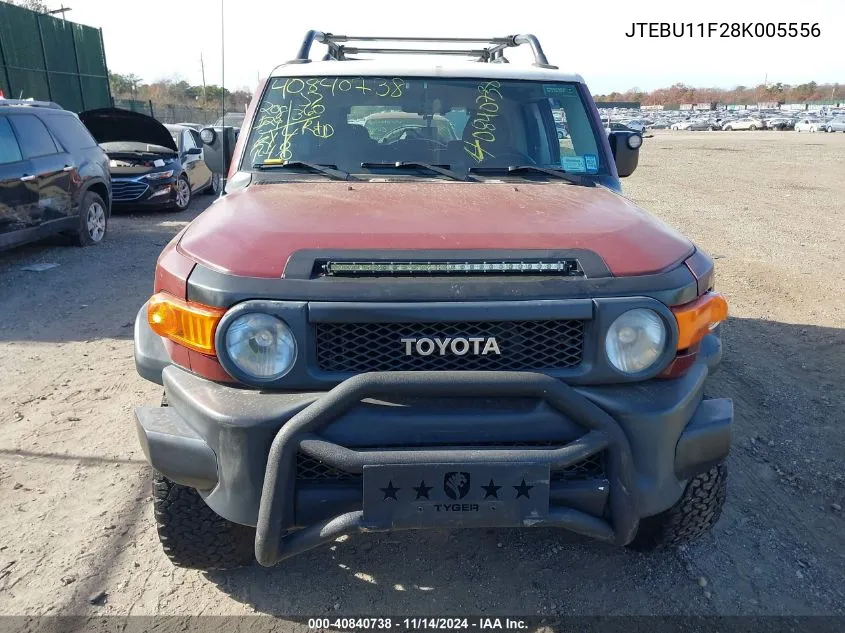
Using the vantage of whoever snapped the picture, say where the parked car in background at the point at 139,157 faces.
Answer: facing the viewer and to the left of the viewer

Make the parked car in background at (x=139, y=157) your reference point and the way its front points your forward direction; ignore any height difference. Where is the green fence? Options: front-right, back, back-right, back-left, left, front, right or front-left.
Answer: back-right

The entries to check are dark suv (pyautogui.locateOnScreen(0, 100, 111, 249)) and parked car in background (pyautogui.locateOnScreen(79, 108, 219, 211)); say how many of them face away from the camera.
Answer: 0

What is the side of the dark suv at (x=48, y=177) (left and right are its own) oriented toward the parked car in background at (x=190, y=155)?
back

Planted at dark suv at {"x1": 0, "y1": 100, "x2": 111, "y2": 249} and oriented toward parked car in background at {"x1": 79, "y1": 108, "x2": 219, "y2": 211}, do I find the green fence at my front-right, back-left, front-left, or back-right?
front-left

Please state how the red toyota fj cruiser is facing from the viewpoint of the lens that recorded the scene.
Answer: facing the viewer

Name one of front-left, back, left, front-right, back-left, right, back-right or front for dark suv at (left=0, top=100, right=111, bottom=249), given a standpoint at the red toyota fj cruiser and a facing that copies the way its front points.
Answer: back-right

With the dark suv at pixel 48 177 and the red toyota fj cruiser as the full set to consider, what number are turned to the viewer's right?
0

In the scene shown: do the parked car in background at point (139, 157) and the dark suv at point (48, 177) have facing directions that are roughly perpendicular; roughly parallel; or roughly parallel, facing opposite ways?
roughly parallel

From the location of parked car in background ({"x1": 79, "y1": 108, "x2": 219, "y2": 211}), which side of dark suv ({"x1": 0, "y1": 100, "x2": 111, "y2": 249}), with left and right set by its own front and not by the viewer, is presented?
back
